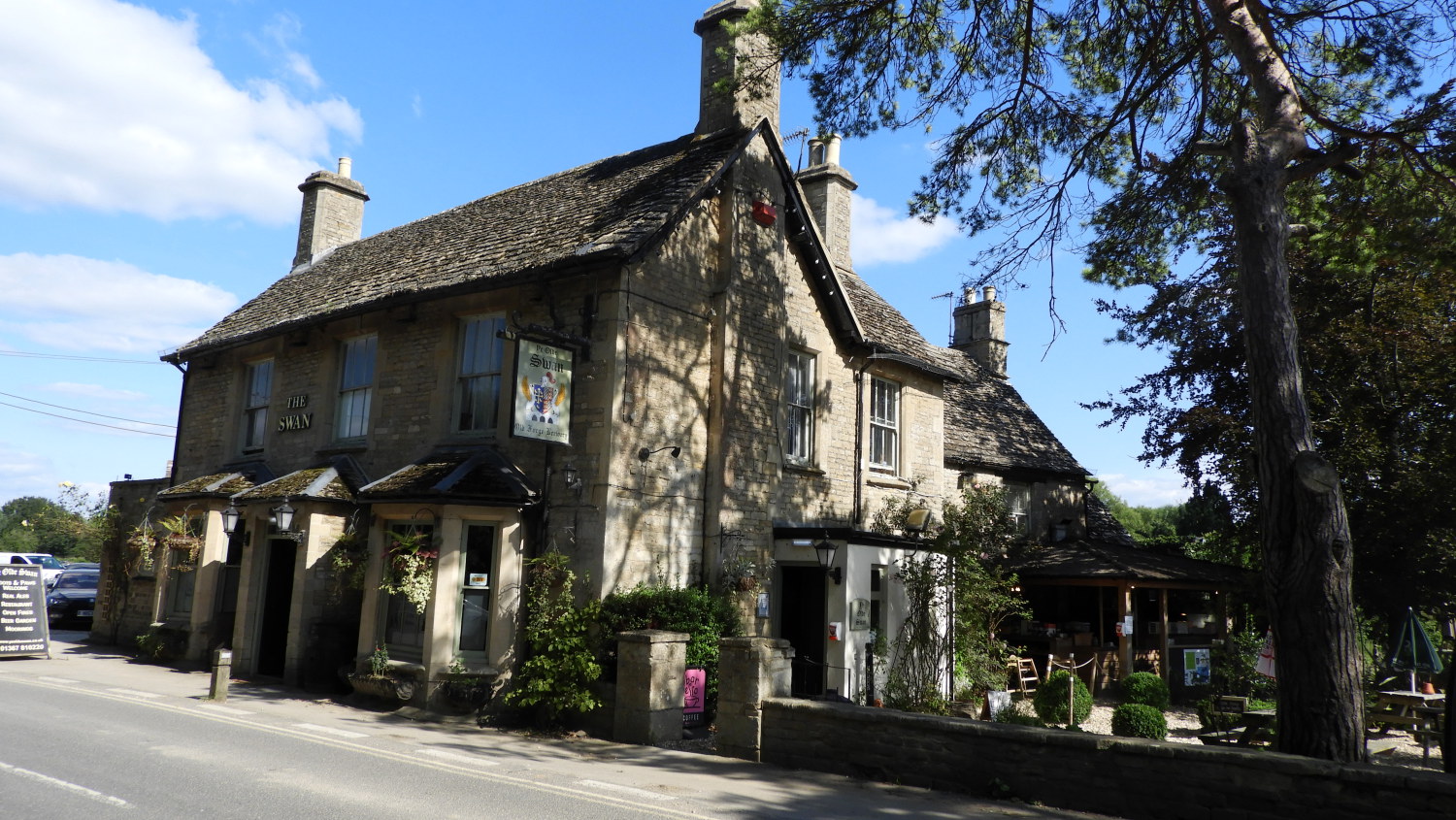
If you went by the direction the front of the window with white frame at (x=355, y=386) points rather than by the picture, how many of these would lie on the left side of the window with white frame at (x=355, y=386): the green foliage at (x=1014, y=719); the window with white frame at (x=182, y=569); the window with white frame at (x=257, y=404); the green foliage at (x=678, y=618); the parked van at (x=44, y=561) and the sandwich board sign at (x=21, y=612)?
2

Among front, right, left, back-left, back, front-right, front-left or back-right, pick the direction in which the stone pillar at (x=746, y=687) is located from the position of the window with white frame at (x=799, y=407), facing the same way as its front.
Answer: front-right

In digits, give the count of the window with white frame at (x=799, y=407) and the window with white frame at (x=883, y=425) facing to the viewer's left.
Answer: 0

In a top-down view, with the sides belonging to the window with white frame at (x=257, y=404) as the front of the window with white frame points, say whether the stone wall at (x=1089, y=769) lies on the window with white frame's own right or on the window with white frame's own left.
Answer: on the window with white frame's own left

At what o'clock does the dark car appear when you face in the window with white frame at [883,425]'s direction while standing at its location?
The dark car is roughly at 5 o'clock from the window with white frame.

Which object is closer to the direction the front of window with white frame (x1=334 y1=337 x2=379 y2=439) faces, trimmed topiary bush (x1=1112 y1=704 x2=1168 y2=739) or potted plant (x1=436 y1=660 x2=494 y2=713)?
the potted plant

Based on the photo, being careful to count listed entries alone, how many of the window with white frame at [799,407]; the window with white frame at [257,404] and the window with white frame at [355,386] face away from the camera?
0

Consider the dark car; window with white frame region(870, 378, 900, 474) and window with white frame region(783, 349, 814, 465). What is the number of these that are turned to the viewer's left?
0

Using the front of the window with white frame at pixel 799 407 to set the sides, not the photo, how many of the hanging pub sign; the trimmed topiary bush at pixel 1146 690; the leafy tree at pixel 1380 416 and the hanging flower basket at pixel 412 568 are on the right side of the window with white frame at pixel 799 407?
2

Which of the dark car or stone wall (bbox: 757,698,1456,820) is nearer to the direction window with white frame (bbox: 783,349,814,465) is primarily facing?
the stone wall

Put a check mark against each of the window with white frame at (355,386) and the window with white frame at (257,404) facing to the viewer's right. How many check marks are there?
0

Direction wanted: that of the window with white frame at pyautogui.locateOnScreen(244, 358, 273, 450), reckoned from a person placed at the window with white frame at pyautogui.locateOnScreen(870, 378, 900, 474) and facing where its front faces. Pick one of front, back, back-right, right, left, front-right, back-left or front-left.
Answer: back-right

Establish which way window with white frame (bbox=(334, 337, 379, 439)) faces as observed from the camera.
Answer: facing the viewer and to the left of the viewer

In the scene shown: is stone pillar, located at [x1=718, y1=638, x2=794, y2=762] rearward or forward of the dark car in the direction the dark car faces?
forward

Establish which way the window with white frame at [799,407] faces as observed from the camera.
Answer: facing the viewer and to the right of the viewer

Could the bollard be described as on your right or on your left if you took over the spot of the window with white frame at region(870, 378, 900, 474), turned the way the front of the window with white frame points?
on your right

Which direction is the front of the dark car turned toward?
toward the camera
